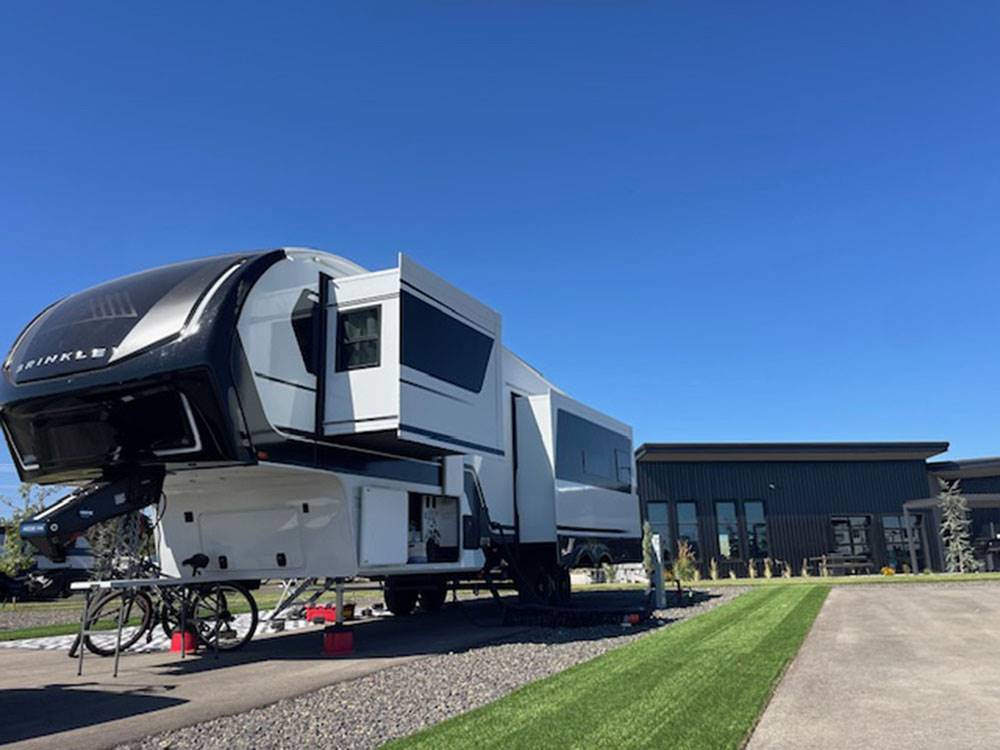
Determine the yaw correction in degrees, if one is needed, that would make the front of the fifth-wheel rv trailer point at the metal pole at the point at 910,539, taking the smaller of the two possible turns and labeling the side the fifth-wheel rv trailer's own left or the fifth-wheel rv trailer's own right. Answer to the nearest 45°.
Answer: approximately 180°

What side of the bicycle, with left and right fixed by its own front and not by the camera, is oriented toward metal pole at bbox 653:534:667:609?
back

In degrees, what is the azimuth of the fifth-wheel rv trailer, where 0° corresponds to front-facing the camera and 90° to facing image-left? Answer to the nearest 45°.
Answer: approximately 45°

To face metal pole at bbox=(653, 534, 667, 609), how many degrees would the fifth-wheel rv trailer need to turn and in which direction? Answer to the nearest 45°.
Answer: approximately 180°

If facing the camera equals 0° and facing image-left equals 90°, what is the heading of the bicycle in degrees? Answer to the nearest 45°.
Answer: approximately 90°

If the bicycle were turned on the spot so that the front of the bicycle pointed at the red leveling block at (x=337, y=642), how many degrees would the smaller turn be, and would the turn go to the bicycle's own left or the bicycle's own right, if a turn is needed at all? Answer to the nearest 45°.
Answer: approximately 135° to the bicycle's own left

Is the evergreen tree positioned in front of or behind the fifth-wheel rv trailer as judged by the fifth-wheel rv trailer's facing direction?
behind

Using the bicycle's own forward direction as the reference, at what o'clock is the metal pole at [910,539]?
The metal pole is roughly at 5 o'clock from the bicycle.
